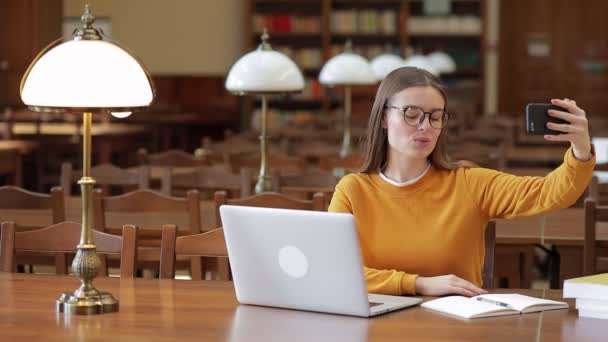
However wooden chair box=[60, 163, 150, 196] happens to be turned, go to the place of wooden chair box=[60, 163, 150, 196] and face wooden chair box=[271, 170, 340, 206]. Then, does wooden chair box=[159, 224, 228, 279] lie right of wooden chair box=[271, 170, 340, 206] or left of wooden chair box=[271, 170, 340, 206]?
right

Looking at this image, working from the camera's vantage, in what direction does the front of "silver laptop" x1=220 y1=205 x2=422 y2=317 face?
facing away from the viewer and to the right of the viewer

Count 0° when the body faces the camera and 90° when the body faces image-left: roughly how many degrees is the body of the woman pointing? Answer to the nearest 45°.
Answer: approximately 0°

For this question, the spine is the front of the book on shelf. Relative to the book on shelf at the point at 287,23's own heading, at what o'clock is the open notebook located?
The open notebook is roughly at 12 o'clock from the book on shelf.

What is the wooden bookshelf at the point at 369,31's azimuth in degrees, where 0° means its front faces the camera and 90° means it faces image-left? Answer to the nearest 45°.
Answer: approximately 0°

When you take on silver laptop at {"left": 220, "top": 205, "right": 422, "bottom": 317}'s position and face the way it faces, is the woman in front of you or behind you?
in front

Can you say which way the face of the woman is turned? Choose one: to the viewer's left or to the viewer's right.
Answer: to the viewer's right

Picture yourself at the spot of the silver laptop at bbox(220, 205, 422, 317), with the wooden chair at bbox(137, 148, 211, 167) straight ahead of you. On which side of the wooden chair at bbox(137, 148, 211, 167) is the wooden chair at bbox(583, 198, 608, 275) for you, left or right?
right
